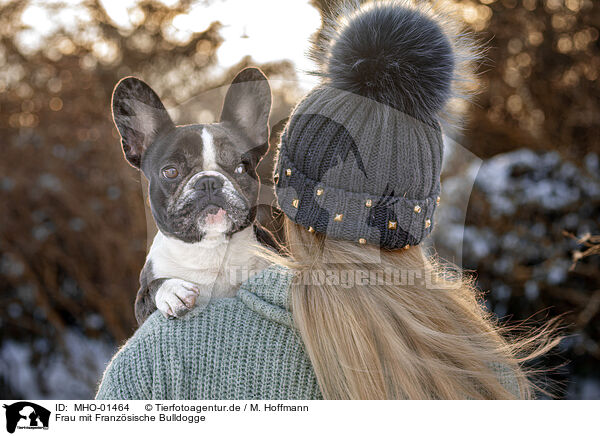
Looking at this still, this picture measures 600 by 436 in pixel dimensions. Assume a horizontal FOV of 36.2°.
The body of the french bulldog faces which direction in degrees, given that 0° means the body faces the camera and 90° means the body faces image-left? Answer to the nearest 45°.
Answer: approximately 0°

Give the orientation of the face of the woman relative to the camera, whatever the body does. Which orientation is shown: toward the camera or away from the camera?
away from the camera
